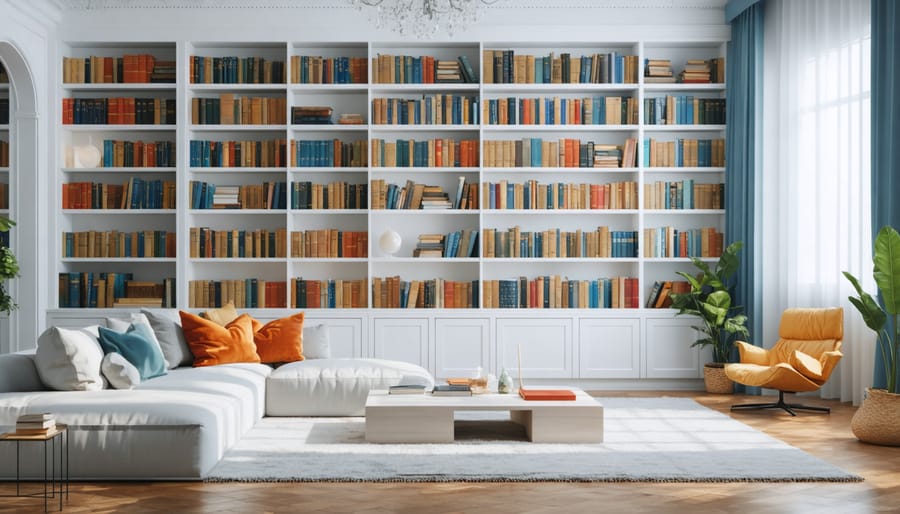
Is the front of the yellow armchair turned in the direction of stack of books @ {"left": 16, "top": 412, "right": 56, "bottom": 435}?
yes

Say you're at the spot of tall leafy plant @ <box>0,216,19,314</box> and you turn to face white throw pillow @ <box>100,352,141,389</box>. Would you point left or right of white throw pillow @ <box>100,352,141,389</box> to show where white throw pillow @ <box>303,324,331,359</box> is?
left

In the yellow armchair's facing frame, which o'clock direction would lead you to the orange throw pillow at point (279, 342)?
The orange throw pillow is roughly at 1 o'clock from the yellow armchair.

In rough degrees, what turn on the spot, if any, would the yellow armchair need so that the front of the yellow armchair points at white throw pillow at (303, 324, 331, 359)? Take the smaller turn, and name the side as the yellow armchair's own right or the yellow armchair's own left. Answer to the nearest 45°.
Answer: approximately 45° to the yellow armchair's own right

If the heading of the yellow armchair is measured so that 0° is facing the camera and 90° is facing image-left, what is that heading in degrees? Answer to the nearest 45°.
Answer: approximately 45°

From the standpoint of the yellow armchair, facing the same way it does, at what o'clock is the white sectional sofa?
The white sectional sofa is roughly at 12 o'clock from the yellow armchair.

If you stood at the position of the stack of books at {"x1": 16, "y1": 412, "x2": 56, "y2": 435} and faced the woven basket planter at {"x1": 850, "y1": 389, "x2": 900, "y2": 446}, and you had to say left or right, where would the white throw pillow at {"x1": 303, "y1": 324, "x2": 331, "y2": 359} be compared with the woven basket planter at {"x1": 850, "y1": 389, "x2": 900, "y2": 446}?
left

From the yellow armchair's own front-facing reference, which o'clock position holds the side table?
The side table is roughly at 12 o'clock from the yellow armchair.

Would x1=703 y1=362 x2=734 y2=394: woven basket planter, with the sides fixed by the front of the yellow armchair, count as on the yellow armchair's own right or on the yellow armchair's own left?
on the yellow armchair's own right

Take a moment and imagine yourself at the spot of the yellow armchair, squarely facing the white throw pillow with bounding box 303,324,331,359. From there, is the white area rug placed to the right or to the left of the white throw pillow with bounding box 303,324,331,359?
left
